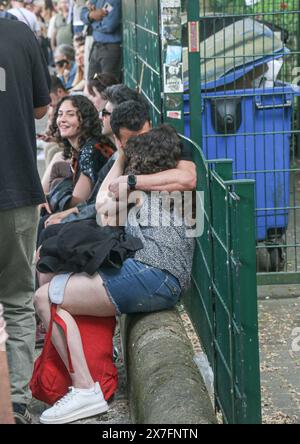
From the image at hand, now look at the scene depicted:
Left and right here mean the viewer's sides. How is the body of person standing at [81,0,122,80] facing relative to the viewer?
facing the viewer and to the left of the viewer

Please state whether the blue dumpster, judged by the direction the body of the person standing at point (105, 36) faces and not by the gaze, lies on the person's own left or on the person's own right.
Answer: on the person's own left

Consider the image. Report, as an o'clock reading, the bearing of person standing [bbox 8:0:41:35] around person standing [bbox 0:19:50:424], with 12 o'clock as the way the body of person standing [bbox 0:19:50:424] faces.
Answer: person standing [bbox 8:0:41:35] is roughly at 12 o'clock from person standing [bbox 0:19:50:424].

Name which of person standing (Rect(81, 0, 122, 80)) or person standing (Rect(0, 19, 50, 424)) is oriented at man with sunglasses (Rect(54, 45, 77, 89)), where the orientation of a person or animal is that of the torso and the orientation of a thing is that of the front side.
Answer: person standing (Rect(0, 19, 50, 424))

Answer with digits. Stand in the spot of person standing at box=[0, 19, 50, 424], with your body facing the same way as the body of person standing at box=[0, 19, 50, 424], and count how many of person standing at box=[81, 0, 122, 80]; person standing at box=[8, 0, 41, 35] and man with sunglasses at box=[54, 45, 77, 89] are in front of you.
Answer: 3

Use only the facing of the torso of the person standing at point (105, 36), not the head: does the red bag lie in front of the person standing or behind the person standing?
in front

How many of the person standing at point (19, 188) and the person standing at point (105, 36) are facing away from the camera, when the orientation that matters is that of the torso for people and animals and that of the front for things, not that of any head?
1

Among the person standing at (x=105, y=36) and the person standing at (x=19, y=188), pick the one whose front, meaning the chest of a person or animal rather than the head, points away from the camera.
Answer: the person standing at (x=19, y=188)

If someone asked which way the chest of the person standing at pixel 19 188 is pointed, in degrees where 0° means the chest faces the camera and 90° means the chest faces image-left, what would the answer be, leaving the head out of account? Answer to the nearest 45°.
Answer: approximately 180°

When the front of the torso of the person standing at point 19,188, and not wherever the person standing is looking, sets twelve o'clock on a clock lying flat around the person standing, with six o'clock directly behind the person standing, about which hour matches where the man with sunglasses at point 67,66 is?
The man with sunglasses is roughly at 12 o'clock from the person standing.

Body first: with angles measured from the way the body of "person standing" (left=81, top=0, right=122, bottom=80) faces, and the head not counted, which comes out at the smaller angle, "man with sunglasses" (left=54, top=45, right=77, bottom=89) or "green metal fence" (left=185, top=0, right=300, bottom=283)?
the green metal fence

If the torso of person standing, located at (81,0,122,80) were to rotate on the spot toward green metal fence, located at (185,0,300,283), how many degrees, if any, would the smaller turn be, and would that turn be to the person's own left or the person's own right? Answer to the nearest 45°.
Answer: approximately 45° to the person's own left
